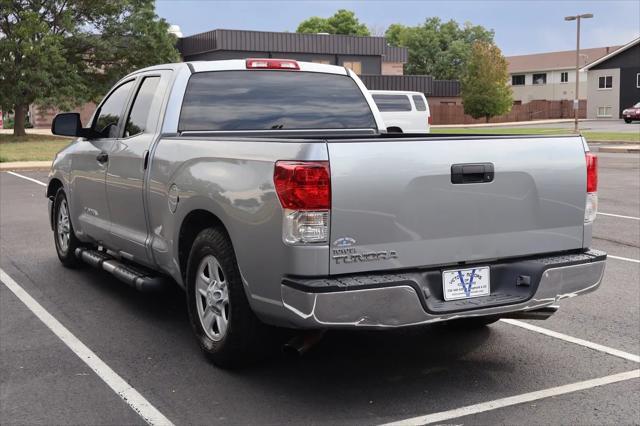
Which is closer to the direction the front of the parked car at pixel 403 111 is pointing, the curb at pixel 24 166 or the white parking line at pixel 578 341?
the curb

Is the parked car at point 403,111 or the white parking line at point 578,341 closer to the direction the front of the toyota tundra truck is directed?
the parked car

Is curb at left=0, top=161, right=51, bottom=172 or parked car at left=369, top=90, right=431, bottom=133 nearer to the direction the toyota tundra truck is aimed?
the curb

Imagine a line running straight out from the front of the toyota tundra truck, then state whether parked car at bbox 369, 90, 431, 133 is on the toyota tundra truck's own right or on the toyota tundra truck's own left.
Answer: on the toyota tundra truck's own right

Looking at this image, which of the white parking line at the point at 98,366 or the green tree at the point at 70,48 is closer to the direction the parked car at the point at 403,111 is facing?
the green tree

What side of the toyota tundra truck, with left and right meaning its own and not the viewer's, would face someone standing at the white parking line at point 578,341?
back

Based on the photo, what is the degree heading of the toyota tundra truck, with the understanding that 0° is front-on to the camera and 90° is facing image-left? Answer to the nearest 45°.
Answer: approximately 135°

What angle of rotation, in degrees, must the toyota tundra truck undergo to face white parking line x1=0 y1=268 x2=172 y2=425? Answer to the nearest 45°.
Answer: approximately 45° to its left
